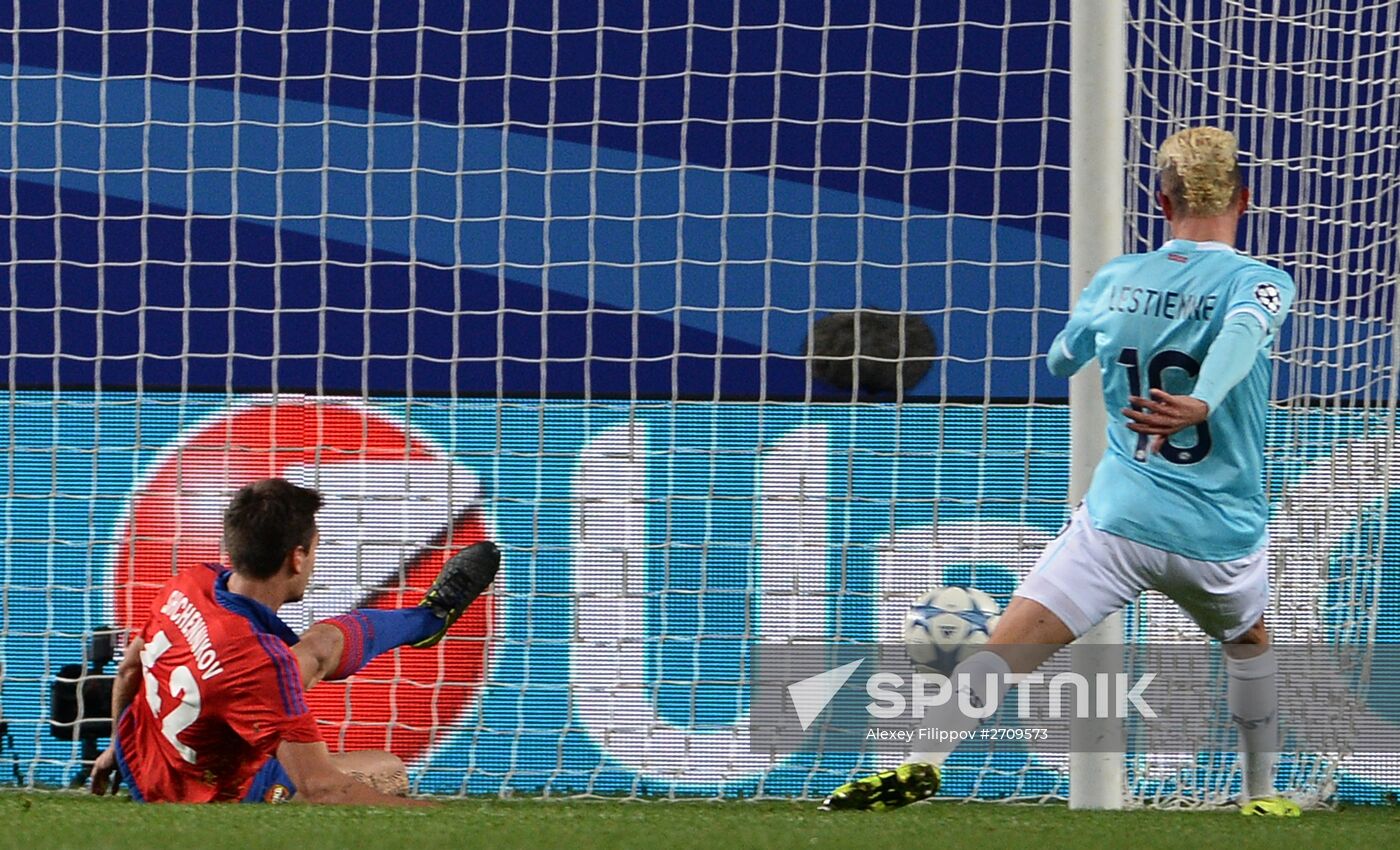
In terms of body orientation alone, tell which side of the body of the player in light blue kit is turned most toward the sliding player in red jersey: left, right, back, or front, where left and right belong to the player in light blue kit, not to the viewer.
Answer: left

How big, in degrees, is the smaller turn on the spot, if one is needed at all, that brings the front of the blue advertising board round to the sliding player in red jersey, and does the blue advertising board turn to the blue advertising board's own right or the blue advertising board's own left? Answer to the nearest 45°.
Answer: approximately 45° to the blue advertising board's own right

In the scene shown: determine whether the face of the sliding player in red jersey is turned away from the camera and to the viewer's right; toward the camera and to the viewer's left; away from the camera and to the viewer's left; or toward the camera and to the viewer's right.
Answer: away from the camera and to the viewer's right

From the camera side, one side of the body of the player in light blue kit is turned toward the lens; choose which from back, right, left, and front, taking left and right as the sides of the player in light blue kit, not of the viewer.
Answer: back

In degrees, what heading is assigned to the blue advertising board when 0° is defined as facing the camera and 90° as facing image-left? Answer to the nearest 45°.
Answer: approximately 0°
